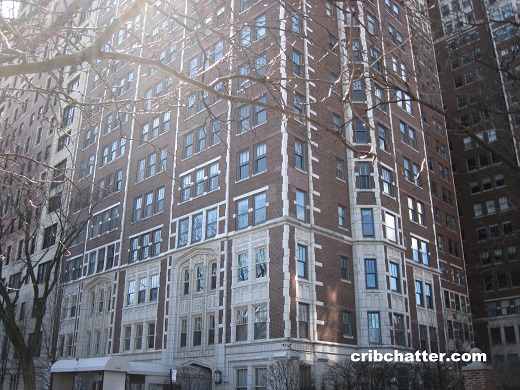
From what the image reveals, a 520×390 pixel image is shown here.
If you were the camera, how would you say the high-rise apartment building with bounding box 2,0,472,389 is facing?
facing the viewer and to the left of the viewer

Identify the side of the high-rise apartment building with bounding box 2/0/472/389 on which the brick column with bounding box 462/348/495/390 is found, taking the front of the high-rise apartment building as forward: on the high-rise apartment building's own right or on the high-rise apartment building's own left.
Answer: on the high-rise apartment building's own left
